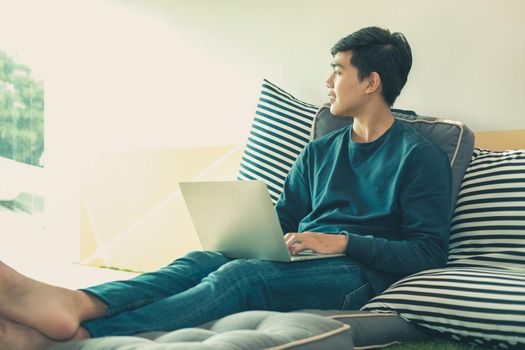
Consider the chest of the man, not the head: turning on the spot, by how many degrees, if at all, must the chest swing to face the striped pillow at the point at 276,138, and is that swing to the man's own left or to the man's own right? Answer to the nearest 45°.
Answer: approximately 135° to the man's own right

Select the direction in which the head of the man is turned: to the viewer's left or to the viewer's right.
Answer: to the viewer's left
